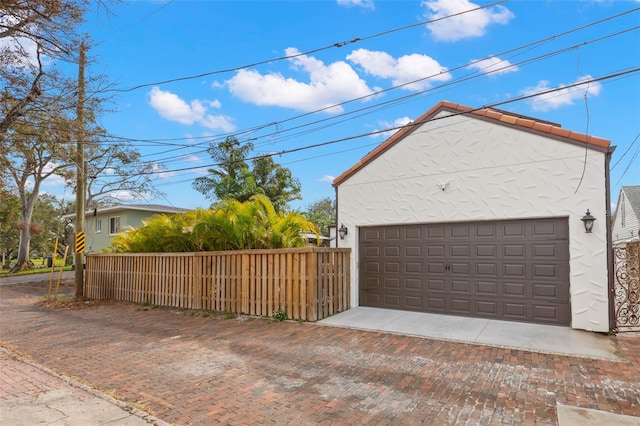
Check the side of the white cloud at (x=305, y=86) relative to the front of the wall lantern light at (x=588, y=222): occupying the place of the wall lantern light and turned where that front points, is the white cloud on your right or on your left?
on your right

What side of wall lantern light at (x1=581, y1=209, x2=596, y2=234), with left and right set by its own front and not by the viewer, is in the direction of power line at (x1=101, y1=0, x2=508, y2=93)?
right

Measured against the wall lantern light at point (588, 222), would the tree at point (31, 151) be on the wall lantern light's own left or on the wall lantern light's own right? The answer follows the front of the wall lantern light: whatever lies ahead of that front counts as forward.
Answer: on the wall lantern light's own right

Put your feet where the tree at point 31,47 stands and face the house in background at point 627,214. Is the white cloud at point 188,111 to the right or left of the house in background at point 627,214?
left

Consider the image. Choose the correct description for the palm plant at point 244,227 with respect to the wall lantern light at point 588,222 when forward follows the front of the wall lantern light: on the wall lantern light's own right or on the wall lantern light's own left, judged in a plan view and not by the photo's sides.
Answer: on the wall lantern light's own right

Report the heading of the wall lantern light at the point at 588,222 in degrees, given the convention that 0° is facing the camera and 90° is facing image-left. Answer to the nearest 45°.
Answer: approximately 0°
